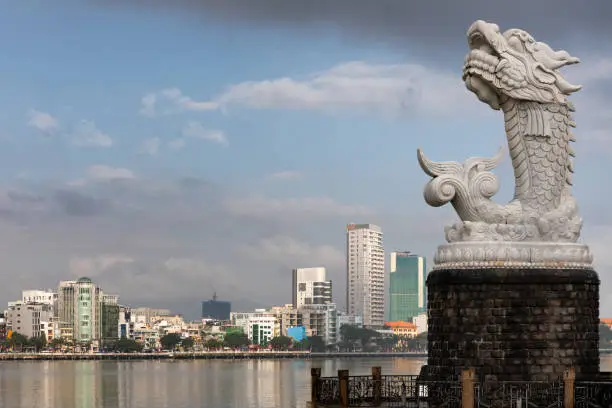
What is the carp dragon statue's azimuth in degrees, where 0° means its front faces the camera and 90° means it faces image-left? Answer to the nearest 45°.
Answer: approximately 90°

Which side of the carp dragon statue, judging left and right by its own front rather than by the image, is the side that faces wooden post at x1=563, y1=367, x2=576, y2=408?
left

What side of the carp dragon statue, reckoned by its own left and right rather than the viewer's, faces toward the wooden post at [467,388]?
left
